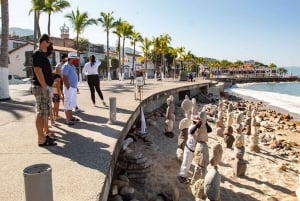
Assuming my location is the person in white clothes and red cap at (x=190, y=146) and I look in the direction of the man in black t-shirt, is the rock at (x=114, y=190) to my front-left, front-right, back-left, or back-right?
front-left

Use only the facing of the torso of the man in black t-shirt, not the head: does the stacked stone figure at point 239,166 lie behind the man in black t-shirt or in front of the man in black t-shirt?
in front

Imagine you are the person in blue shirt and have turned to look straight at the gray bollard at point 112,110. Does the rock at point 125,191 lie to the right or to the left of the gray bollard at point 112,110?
right

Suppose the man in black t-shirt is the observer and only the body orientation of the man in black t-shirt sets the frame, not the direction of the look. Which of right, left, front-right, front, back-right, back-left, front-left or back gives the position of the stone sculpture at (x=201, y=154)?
front

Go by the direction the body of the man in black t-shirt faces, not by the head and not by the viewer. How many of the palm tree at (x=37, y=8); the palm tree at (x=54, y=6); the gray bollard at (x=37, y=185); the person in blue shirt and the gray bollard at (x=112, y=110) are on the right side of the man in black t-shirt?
1

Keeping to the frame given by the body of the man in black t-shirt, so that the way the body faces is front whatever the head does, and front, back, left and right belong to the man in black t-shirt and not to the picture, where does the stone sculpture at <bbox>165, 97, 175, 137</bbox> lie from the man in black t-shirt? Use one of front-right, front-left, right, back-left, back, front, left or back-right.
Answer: front-left

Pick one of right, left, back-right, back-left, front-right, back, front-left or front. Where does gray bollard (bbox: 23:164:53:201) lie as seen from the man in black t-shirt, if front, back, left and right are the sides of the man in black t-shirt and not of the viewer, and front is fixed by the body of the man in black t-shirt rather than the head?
right

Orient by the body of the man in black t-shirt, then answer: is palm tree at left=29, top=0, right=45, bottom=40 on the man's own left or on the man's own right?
on the man's own left

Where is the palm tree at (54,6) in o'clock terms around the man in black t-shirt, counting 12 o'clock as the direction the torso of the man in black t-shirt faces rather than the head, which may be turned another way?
The palm tree is roughly at 9 o'clock from the man in black t-shirt.

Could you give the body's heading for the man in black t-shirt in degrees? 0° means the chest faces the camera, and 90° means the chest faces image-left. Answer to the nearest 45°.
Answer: approximately 270°

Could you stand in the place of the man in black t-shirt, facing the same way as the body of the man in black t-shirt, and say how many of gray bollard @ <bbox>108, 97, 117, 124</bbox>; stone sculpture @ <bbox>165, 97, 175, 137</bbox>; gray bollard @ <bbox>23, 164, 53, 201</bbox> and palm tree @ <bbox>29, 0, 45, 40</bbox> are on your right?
1

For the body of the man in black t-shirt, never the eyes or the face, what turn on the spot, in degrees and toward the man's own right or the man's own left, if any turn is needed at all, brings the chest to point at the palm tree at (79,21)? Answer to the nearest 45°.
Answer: approximately 90° to the man's own left

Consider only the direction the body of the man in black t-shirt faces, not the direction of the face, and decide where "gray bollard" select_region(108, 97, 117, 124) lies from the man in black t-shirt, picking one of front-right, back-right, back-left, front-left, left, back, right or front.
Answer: front-left
